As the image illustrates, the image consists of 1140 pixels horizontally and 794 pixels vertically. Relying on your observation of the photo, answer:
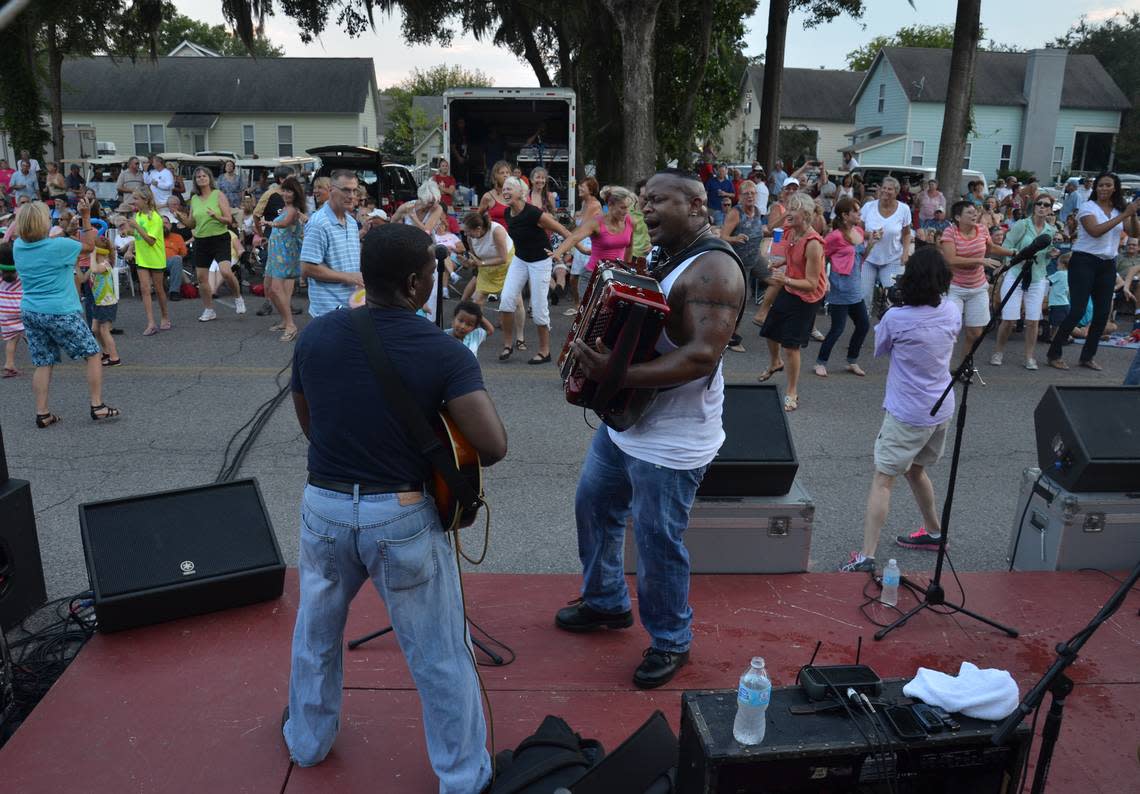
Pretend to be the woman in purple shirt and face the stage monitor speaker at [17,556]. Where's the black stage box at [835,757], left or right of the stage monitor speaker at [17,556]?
left

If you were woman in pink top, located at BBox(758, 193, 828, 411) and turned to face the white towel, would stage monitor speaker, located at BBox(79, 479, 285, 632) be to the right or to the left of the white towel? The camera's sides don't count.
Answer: right

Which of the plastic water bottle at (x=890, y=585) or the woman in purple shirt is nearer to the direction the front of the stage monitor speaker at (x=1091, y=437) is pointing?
the plastic water bottle

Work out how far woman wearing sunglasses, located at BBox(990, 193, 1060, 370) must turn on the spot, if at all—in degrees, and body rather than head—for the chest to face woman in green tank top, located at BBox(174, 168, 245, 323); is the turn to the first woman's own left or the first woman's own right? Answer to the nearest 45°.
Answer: approximately 90° to the first woman's own right

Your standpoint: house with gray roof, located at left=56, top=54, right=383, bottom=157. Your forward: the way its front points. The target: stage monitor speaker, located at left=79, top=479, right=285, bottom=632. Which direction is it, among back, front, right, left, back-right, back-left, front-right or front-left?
front

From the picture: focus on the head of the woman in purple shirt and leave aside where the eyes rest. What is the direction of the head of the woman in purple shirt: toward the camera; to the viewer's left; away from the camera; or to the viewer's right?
away from the camera

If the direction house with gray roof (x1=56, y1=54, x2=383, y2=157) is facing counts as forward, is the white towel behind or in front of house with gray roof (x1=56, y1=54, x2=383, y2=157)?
in front

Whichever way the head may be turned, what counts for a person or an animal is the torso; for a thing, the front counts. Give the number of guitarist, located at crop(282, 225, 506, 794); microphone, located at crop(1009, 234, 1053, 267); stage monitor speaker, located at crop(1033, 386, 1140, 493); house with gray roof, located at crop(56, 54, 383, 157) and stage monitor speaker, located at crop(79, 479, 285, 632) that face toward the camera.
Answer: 3

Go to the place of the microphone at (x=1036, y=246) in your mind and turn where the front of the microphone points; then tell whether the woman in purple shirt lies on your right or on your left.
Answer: on your left

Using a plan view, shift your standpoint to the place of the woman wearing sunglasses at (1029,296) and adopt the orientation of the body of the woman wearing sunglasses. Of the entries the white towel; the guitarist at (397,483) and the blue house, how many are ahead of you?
2

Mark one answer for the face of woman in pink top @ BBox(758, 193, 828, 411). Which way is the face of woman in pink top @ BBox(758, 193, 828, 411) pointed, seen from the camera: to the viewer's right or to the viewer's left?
to the viewer's left

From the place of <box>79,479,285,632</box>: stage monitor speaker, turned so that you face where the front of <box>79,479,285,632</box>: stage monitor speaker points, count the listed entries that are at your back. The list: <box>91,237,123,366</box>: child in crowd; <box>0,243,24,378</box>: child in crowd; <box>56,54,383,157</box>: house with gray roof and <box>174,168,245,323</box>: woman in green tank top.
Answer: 4
